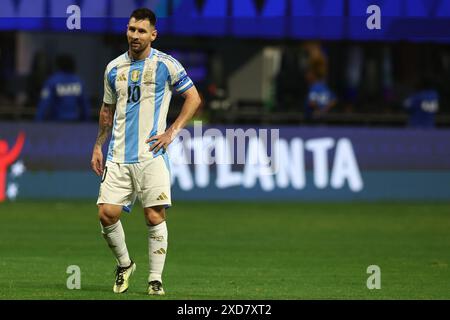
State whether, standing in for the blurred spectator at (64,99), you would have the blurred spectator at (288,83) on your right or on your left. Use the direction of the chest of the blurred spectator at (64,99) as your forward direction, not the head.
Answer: on your right

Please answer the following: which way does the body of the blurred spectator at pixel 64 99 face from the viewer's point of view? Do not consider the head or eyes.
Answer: away from the camera

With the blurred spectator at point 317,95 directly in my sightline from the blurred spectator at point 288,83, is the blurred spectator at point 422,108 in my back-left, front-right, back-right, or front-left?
front-left

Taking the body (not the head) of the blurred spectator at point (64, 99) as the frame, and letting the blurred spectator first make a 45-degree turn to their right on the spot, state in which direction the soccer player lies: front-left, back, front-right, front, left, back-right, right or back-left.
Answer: back-right
